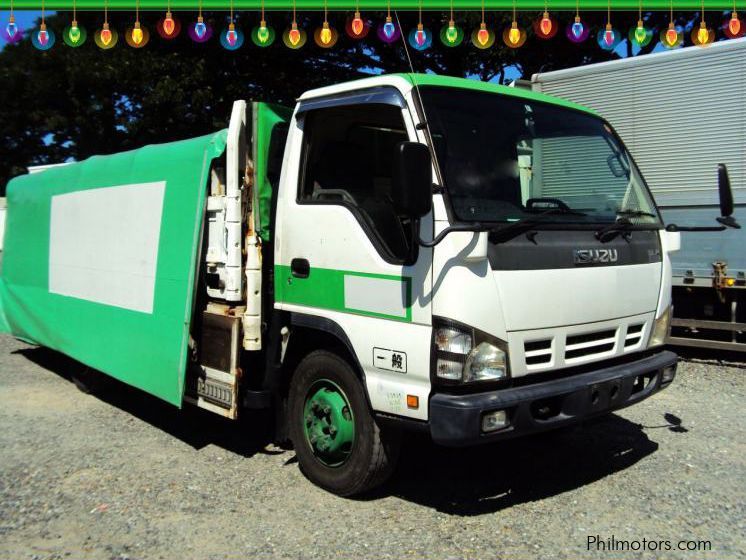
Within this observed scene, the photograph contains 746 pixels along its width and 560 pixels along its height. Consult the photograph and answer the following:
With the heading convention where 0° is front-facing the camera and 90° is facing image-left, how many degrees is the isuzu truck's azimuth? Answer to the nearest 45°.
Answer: approximately 315°

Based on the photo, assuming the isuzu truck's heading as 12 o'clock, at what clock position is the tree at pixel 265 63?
The tree is roughly at 7 o'clock from the isuzu truck.

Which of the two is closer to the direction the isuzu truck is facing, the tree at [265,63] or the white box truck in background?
the white box truck in background

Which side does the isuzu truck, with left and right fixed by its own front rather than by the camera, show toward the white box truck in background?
left
